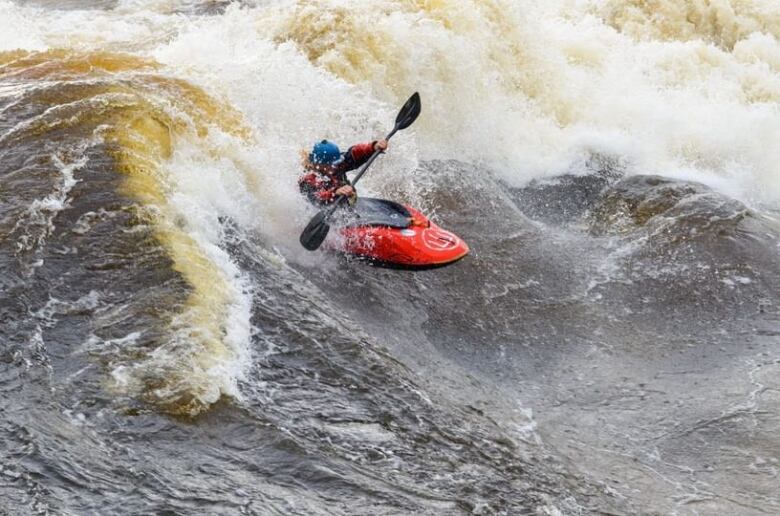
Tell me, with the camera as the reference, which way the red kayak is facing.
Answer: facing the viewer and to the right of the viewer
